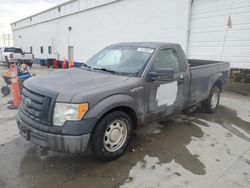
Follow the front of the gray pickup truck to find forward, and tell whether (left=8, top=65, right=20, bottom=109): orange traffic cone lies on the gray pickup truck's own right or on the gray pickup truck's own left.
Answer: on the gray pickup truck's own right

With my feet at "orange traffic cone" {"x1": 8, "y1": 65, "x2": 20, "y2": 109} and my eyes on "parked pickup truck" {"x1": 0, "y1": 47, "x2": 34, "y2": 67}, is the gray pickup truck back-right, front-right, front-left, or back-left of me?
back-right

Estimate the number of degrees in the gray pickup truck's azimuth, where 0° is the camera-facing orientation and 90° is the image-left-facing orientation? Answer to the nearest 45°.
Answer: approximately 45°

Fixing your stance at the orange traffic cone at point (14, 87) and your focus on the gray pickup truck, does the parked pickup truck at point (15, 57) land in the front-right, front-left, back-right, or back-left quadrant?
back-left

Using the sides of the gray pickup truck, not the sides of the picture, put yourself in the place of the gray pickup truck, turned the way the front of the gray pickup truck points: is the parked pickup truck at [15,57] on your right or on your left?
on your right
